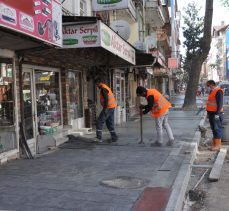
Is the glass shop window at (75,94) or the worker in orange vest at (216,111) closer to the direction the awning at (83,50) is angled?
the worker in orange vest

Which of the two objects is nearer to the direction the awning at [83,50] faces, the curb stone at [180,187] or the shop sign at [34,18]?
the curb stone

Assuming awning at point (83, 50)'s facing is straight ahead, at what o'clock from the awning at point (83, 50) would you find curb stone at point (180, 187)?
The curb stone is roughly at 1 o'clock from the awning.

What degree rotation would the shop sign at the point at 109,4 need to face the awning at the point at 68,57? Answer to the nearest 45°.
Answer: approximately 45° to its right

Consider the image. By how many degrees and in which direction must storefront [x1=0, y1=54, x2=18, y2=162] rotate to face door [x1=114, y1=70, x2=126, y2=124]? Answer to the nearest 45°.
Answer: approximately 90° to its left

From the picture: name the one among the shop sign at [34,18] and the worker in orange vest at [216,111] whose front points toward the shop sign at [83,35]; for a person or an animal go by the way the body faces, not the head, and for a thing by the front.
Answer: the worker in orange vest

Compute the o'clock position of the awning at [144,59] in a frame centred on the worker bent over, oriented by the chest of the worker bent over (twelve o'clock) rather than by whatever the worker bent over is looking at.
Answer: The awning is roughly at 3 o'clock from the worker bent over.

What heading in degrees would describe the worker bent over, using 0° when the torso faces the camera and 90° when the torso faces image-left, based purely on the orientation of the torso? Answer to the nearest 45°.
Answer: approximately 90°

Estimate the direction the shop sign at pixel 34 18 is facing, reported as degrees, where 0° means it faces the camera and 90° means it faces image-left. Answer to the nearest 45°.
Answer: approximately 315°

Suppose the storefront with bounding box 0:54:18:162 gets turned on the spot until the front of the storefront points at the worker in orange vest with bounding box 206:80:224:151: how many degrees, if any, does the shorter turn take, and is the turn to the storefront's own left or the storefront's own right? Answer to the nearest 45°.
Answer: approximately 45° to the storefront's own left
